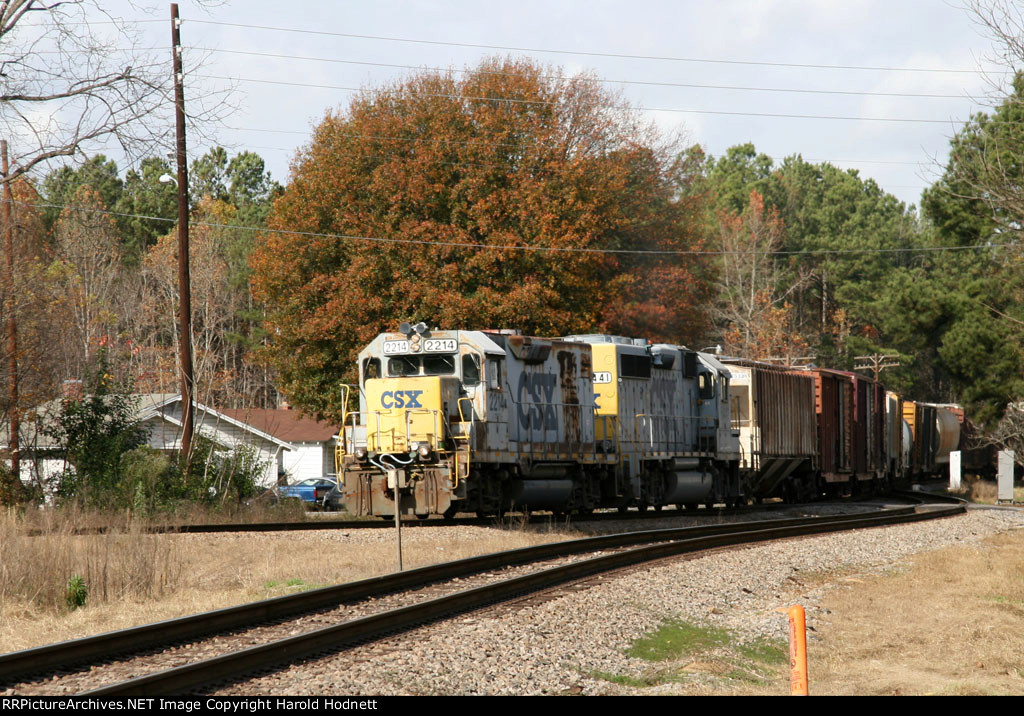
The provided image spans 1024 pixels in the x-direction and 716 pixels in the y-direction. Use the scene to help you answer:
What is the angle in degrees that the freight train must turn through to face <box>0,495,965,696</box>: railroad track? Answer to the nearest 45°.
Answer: approximately 45° to its left

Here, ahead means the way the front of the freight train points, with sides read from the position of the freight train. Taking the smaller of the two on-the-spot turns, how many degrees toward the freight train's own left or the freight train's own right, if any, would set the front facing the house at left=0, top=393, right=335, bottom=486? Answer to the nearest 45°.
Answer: approximately 90° to the freight train's own right

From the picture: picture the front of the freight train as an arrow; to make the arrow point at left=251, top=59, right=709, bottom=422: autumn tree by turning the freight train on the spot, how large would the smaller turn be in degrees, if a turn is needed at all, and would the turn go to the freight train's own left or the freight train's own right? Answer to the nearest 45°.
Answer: approximately 135° to the freight train's own right

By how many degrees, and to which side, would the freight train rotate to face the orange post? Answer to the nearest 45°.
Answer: approximately 45° to its left

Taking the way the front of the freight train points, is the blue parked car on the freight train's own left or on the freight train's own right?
on the freight train's own right

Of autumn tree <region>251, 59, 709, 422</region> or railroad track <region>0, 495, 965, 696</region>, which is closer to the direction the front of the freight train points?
the railroad track

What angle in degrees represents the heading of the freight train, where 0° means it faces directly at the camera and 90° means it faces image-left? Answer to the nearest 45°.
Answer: approximately 45°

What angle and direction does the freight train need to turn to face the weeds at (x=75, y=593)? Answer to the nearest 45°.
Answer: approximately 45° to its left
